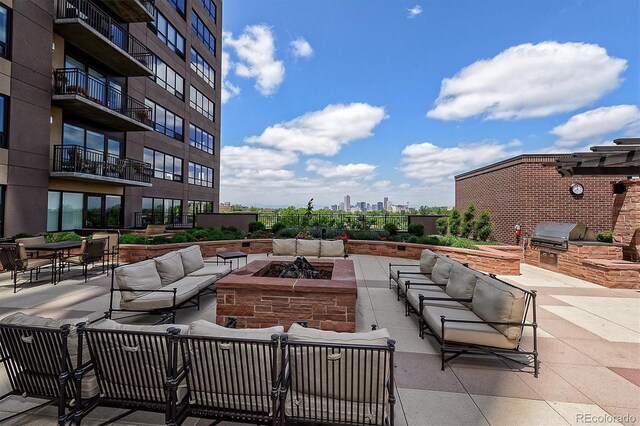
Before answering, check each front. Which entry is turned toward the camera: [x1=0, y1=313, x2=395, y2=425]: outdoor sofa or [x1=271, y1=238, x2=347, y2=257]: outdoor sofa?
[x1=271, y1=238, x2=347, y2=257]: outdoor sofa

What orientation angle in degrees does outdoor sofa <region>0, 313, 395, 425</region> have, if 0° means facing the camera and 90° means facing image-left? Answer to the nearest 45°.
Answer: approximately 180°

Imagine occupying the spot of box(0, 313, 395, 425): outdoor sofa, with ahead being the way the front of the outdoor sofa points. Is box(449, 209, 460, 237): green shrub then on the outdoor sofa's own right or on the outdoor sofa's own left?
on the outdoor sofa's own right

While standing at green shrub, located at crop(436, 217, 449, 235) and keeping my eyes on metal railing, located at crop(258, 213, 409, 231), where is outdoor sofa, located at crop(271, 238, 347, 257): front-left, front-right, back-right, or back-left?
front-left

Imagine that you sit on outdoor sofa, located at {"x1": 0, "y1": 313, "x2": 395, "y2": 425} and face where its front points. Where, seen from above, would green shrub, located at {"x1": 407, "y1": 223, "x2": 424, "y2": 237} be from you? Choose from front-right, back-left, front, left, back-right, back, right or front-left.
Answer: front-right

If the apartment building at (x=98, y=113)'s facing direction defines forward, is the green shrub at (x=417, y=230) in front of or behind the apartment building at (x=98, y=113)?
in front

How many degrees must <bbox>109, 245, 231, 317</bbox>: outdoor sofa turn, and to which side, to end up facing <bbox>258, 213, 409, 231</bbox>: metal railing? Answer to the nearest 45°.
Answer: approximately 90° to its left

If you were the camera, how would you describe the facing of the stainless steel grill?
facing the viewer and to the left of the viewer

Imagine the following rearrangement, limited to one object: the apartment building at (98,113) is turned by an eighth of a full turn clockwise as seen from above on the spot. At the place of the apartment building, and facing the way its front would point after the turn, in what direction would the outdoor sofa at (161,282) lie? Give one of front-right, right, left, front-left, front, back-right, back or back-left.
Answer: front

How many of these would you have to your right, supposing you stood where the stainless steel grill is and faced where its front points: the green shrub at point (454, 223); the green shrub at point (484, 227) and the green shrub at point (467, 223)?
3

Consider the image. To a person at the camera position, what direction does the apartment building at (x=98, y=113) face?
facing the viewer and to the right of the viewer

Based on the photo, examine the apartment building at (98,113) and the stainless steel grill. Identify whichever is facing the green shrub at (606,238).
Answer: the apartment building

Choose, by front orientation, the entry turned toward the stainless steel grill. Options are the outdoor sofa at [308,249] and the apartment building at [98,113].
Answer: the apartment building

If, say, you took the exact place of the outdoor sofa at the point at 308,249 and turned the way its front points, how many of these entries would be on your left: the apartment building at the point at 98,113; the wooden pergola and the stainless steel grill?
2

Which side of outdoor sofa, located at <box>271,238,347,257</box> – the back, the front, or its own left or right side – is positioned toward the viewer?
front
